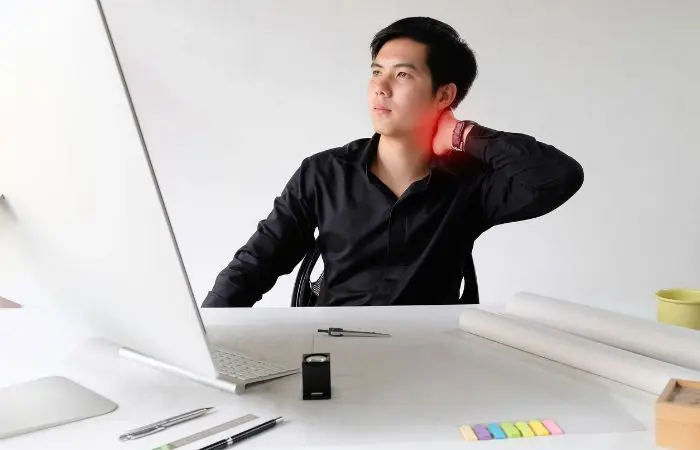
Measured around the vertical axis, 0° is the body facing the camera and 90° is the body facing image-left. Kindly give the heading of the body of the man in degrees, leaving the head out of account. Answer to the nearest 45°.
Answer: approximately 0°

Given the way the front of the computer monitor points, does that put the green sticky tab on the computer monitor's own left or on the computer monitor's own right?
on the computer monitor's own right

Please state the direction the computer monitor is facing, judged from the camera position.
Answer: facing away from the viewer and to the right of the viewer

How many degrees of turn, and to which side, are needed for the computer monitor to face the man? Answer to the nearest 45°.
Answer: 0° — it already faces them

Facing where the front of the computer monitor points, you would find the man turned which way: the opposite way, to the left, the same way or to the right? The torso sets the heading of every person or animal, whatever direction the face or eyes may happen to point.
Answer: the opposite way

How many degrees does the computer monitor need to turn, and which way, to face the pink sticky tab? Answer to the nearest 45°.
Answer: approximately 45° to its right

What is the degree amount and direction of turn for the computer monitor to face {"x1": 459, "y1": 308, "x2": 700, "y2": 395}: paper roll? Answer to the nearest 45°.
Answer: approximately 45° to its right

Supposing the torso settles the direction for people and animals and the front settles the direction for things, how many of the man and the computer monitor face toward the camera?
1
